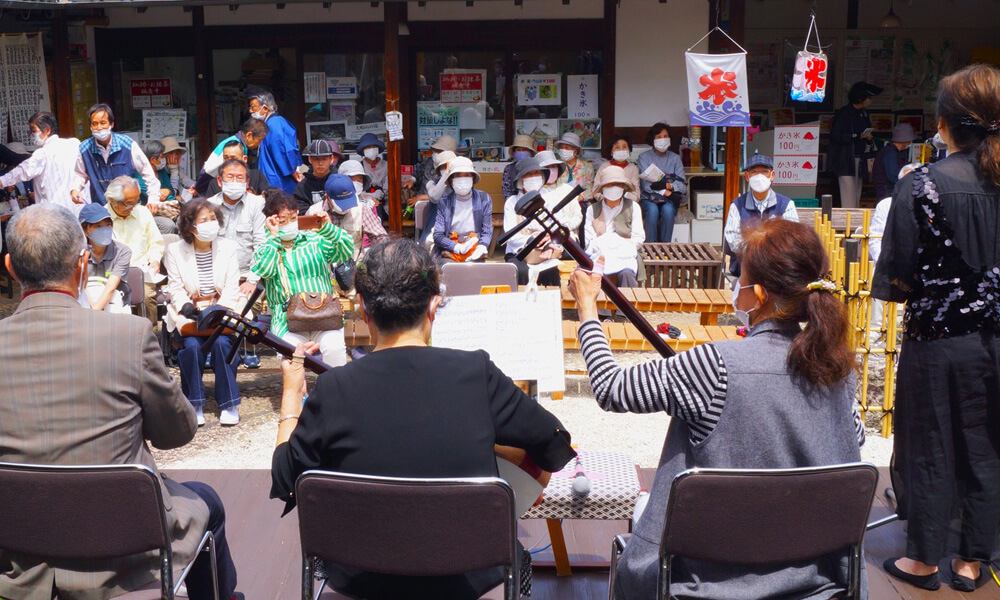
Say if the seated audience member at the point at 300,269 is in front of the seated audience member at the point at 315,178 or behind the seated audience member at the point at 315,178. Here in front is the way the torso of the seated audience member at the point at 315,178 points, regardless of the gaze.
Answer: in front

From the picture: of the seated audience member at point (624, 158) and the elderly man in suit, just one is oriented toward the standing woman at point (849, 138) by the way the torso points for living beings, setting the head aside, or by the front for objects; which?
the elderly man in suit

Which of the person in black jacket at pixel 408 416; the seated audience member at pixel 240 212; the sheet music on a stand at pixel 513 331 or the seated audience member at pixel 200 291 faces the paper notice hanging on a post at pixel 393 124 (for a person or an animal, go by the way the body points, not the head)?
the person in black jacket

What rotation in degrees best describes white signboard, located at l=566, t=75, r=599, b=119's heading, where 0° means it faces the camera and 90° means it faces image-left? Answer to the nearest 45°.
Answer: approximately 0°

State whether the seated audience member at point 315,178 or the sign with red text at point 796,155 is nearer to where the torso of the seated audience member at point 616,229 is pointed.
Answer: the seated audience member

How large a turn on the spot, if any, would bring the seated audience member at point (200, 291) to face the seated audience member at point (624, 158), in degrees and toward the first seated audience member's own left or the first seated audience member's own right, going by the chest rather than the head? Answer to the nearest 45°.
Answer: approximately 135° to the first seated audience member's own left

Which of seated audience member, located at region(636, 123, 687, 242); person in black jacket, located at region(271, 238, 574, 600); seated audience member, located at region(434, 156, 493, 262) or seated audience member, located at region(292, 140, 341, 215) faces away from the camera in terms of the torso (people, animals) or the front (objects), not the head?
the person in black jacket

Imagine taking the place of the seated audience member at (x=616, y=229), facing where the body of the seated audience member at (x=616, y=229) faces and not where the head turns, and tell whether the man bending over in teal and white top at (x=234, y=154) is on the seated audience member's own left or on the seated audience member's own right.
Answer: on the seated audience member's own right
